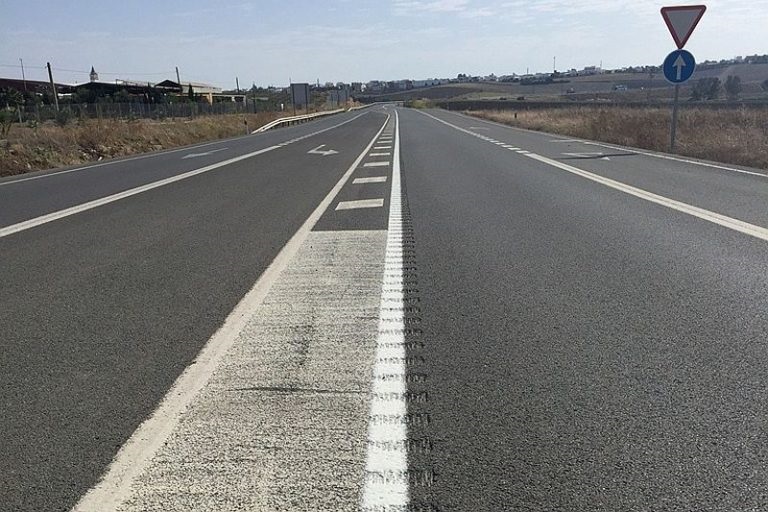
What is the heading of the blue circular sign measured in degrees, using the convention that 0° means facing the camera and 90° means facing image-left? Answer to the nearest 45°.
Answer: approximately 0°

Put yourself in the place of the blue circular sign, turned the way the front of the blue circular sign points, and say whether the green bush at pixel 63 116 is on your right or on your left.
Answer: on your right
